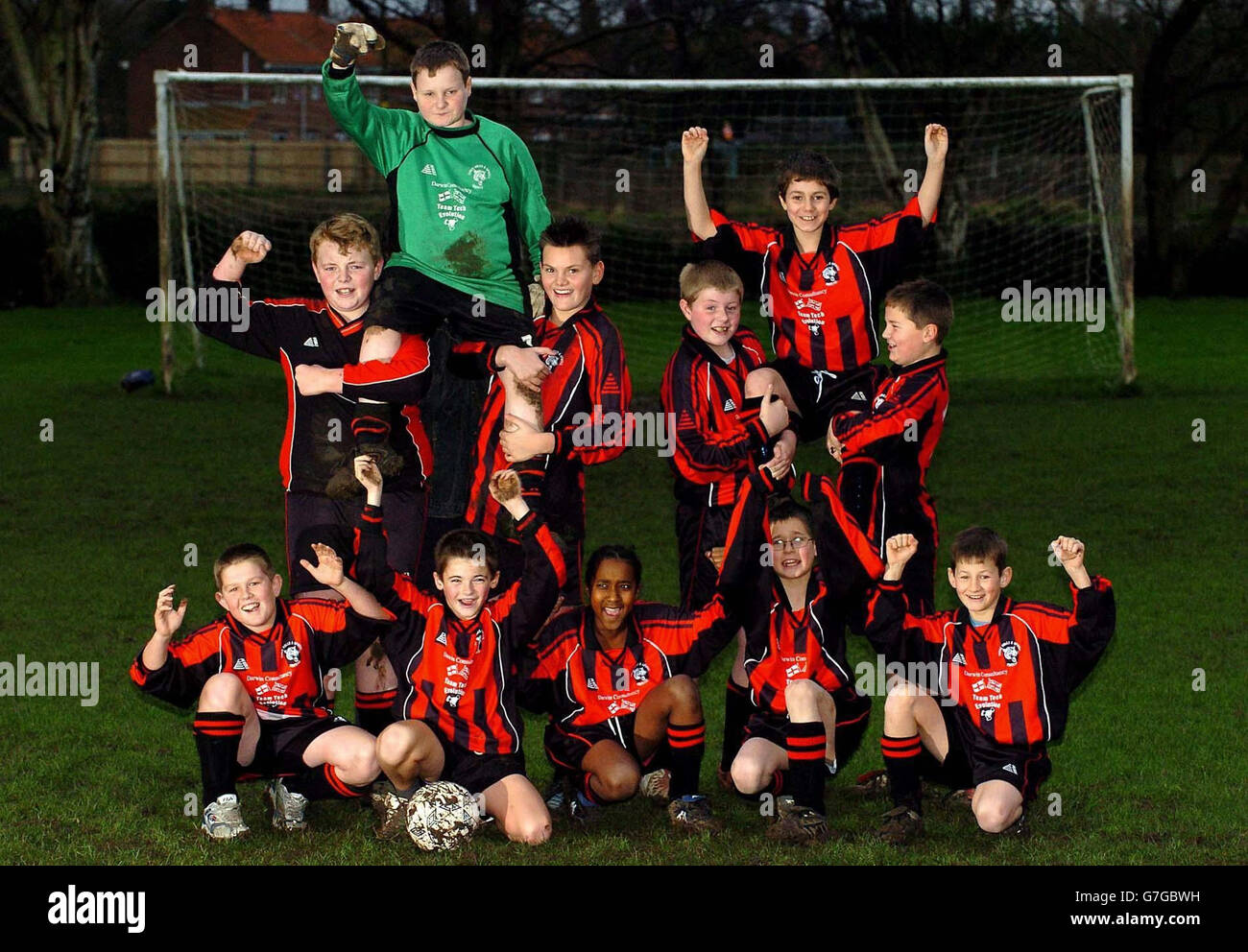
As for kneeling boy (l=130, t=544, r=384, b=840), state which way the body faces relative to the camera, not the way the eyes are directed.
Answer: toward the camera

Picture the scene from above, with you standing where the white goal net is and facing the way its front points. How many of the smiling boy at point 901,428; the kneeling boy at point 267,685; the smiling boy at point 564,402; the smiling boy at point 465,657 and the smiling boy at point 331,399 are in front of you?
5

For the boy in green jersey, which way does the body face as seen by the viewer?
toward the camera

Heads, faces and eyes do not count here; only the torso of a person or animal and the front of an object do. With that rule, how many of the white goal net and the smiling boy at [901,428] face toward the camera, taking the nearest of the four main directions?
1

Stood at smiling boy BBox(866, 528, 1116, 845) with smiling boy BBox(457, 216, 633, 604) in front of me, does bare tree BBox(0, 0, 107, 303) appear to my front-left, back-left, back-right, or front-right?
front-right

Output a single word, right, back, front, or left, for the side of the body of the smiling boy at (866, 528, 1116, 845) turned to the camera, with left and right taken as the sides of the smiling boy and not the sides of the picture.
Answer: front

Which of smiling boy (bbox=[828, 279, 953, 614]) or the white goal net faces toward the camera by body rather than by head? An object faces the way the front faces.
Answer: the white goal net

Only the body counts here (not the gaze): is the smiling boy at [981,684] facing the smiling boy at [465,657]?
no

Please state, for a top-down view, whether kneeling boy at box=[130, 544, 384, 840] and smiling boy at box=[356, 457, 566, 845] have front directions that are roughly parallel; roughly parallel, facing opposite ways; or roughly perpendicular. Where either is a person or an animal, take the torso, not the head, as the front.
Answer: roughly parallel

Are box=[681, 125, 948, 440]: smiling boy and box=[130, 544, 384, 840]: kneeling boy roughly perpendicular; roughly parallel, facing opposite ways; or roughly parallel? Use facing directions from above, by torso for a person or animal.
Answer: roughly parallel

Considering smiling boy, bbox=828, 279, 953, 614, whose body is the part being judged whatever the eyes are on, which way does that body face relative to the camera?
to the viewer's left

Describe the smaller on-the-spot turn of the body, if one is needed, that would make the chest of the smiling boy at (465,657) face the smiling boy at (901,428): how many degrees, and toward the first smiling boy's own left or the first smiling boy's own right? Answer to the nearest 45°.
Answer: approximately 90° to the first smiling boy's own left

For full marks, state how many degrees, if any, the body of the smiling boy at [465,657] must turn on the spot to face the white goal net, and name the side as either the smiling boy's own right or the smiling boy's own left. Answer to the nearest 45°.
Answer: approximately 180°

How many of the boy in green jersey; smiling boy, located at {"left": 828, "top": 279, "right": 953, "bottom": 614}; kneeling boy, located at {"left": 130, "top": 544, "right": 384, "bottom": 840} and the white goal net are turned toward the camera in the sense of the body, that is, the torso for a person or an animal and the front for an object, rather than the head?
3

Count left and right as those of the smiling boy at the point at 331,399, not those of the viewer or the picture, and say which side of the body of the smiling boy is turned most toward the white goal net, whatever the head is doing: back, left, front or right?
back

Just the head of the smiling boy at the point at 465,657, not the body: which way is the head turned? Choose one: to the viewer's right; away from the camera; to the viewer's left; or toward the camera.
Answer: toward the camera

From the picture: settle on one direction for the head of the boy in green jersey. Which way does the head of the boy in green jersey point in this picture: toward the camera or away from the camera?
toward the camera
